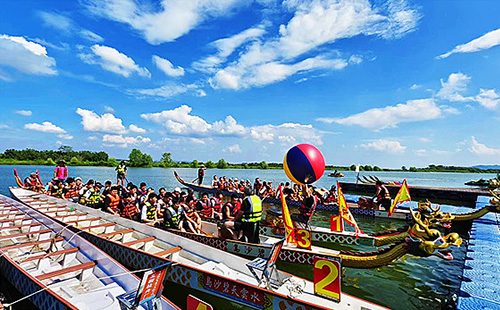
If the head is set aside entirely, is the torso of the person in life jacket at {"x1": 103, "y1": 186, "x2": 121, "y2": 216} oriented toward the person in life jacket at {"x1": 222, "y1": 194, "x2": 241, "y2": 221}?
yes

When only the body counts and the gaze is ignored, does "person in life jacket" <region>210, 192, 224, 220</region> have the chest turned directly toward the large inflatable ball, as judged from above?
yes

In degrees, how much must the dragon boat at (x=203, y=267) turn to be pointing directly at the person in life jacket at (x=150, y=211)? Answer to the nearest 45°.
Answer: approximately 180°

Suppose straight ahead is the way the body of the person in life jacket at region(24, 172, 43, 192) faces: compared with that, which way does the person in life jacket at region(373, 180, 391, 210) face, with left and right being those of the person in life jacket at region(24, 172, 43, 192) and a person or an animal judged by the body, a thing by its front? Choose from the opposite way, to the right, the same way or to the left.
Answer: the opposite way

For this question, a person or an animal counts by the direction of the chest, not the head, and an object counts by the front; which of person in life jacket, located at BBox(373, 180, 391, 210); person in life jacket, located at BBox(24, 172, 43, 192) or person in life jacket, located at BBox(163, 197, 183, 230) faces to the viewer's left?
person in life jacket, located at BBox(373, 180, 391, 210)

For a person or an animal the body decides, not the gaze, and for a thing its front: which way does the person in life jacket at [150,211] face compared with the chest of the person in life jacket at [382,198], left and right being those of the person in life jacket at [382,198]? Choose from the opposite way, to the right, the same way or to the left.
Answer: the opposite way

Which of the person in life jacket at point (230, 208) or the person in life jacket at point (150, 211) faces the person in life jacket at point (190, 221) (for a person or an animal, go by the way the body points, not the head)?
the person in life jacket at point (150, 211)

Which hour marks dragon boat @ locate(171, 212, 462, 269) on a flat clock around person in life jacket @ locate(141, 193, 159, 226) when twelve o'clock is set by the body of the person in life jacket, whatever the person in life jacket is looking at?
The dragon boat is roughly at 12 o'clock from the person in life jacket.

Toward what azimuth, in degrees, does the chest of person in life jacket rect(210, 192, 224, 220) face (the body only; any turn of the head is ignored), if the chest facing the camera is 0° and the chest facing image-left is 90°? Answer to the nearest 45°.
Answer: approximately 315°

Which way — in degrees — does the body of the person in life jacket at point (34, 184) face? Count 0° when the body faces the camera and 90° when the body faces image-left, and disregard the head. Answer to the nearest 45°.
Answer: approximately 315°

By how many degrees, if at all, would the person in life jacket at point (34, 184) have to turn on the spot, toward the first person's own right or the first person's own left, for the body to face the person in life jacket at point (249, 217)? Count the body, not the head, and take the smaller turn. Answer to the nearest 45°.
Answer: approximately 45° to the first person's own right

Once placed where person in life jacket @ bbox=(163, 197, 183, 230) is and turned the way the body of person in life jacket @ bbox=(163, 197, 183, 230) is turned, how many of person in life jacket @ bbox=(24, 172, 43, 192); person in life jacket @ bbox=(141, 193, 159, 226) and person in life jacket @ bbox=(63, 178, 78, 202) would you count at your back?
3

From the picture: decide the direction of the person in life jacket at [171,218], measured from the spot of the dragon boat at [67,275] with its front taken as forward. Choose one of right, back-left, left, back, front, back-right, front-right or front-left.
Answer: left
